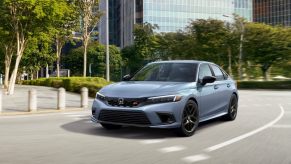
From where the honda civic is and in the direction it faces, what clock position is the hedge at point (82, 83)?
The hedge is roughly at 4 o'clock from the honda civic.

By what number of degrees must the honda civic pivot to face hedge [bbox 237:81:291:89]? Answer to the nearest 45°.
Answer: approximately 135° to its right

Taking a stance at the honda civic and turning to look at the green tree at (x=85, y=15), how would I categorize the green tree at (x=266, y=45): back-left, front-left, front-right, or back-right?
front-right

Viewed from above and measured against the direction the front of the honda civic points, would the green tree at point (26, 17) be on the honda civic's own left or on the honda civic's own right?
on the honda civic's own right

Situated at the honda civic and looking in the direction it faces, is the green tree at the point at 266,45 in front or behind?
behind

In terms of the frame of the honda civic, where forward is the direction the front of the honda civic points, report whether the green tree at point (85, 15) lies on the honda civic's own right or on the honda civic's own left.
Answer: on the honda civic's own right

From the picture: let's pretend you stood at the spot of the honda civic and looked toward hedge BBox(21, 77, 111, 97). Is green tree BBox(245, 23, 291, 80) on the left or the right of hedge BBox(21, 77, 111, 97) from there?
right

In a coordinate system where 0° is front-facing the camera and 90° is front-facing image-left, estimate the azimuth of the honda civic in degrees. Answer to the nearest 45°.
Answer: approximately 45°

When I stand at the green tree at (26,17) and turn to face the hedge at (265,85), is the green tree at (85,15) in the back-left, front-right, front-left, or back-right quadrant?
front-left

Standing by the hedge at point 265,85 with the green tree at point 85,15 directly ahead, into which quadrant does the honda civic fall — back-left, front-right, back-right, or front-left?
front-left

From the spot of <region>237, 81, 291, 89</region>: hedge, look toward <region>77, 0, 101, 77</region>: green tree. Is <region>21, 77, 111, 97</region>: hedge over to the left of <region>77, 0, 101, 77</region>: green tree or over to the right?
left
